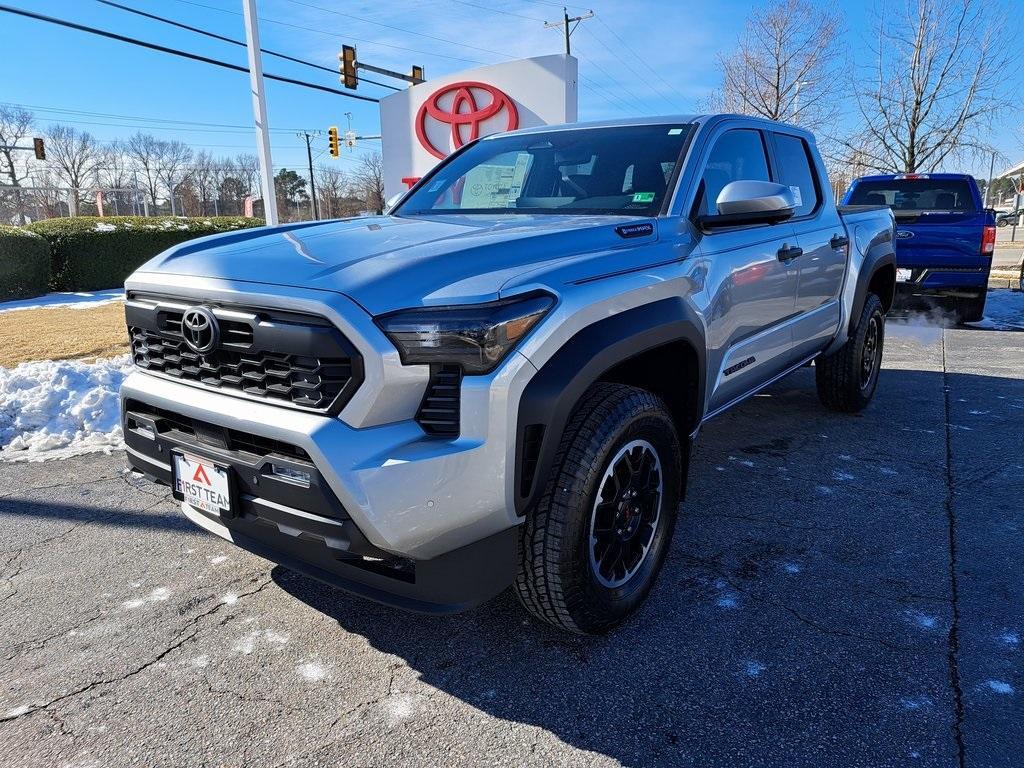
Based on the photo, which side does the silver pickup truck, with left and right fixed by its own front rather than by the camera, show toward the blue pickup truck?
back

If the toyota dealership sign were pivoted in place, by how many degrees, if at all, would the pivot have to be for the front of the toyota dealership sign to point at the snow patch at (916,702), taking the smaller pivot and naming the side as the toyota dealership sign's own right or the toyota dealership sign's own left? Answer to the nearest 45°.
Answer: approximately 45° to the toyota dealership sign's own left

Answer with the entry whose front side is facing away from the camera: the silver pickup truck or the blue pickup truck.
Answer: the blue pickup truck

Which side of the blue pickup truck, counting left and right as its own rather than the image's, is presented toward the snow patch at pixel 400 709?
back

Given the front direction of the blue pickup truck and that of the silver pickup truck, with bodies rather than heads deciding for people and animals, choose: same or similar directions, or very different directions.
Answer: very different directions

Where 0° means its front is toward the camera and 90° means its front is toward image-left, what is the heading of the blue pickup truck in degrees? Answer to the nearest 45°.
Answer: approximately 180°

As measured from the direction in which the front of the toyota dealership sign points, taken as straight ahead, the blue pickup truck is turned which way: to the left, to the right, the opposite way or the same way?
the opposite way

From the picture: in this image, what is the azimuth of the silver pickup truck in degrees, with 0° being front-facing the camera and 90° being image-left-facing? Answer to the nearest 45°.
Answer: approximately 45°

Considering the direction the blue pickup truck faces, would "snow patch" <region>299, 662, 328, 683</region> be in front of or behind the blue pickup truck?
behind

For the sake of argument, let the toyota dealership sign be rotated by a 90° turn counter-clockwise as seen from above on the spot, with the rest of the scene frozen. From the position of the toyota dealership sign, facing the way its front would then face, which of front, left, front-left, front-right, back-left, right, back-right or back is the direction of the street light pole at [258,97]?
back-right

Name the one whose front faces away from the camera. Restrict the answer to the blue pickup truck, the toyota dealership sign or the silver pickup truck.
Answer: the blue pickup truck

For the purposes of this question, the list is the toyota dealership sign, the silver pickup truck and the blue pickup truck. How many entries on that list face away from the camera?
1
